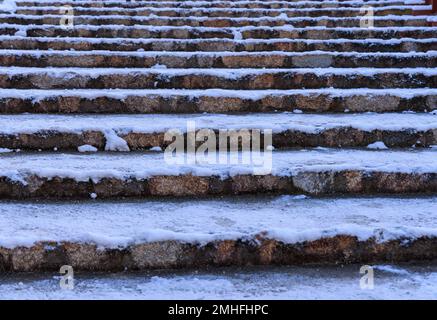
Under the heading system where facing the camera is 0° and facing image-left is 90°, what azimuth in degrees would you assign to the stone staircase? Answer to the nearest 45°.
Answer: approximately 0°
